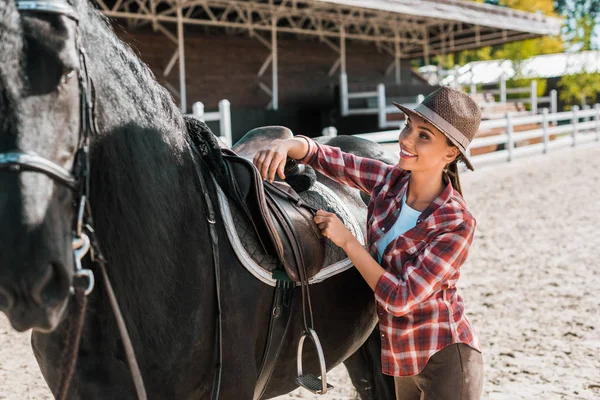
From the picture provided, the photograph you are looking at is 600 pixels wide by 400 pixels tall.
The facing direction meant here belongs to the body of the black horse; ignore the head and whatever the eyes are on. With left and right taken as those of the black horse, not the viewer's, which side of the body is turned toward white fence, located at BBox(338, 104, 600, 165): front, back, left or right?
back

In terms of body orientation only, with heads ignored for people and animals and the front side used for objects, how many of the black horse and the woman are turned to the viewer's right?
0

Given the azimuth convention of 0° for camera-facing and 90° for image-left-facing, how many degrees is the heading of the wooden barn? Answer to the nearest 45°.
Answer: approximately 315°

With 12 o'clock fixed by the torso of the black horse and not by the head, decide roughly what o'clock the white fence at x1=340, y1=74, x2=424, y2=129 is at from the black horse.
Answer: The white fence is roughly at 5 o'clock from the black horse.

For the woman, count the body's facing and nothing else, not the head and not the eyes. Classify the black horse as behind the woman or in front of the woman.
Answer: in front

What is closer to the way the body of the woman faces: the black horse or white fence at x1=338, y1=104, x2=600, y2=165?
the black horse

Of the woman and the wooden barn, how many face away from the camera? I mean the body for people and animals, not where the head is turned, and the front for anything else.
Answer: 0

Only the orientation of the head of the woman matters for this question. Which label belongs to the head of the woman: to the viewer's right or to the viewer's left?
to the viewer's left

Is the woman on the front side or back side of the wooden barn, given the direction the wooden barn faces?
on the front side

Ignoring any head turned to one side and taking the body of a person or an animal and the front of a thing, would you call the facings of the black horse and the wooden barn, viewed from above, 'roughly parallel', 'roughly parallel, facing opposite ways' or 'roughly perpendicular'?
roughly perpendicular

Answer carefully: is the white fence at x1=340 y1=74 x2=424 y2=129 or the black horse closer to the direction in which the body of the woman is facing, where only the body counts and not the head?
the black horse

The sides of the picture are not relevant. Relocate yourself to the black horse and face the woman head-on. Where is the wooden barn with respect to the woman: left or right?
left
